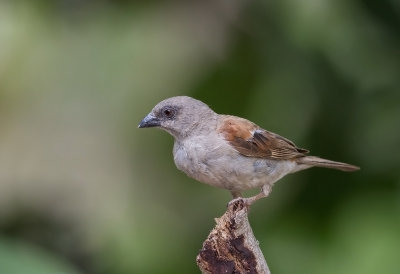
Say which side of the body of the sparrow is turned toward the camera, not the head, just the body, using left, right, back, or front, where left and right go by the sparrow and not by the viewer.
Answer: left
